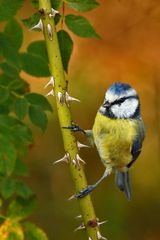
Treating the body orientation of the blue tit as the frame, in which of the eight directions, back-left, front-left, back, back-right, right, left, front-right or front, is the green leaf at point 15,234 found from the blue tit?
front-right

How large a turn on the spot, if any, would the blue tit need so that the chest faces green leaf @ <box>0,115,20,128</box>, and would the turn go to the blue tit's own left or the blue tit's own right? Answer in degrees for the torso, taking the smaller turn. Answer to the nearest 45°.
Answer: approximately 45° to the blue tit's own right

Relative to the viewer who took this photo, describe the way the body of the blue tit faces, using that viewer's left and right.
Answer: facing the viewer and to the left of the viewer

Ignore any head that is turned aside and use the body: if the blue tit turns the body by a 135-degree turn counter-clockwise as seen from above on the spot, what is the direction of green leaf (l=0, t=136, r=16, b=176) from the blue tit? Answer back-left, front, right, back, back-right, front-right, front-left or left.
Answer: back
